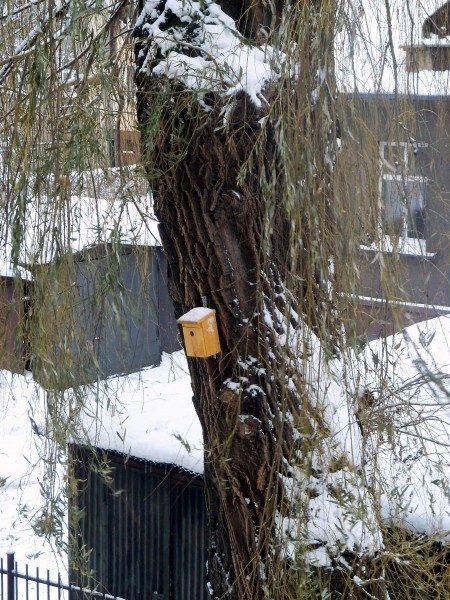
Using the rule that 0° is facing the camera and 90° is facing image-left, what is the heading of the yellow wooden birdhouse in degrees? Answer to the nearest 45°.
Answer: approximately 45°
